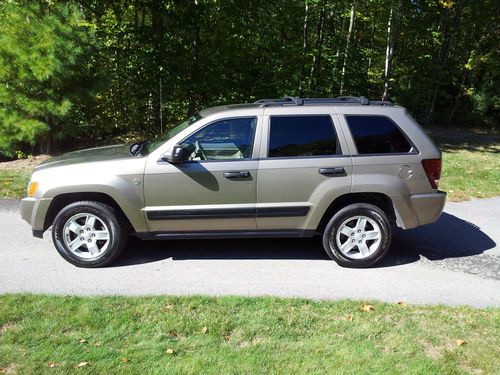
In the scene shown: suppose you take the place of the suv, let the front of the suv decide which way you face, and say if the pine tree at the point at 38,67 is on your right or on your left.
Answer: on your right

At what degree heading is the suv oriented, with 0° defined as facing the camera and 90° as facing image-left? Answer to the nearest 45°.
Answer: approximately 90°
